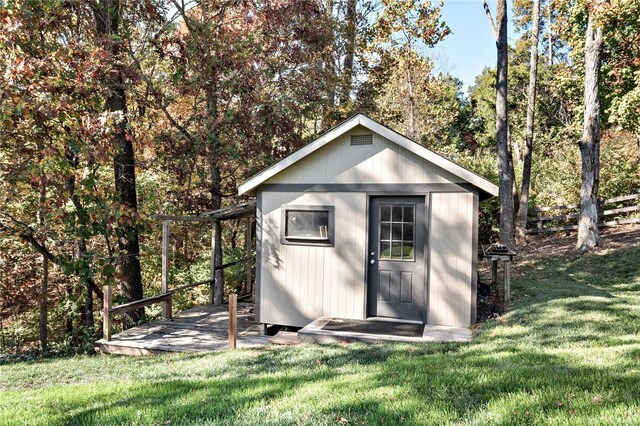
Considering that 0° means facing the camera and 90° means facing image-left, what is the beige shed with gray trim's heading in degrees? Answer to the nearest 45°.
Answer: approximately 0°

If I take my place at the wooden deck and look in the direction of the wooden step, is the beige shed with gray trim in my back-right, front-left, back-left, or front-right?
front-left

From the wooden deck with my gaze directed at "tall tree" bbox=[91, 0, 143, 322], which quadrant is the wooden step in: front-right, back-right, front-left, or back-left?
back-right

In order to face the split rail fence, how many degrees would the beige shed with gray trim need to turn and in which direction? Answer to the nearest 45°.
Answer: approximately 135° to its left

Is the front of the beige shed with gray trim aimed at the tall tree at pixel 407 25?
no

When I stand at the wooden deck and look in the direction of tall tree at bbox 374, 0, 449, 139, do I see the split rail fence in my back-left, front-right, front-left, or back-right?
front-right

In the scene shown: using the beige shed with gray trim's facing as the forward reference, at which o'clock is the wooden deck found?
The wooden deck is roughly at 3 o'clock from the beige shed with gray trim.

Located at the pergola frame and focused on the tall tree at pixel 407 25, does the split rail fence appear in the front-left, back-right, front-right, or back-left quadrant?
front-right
